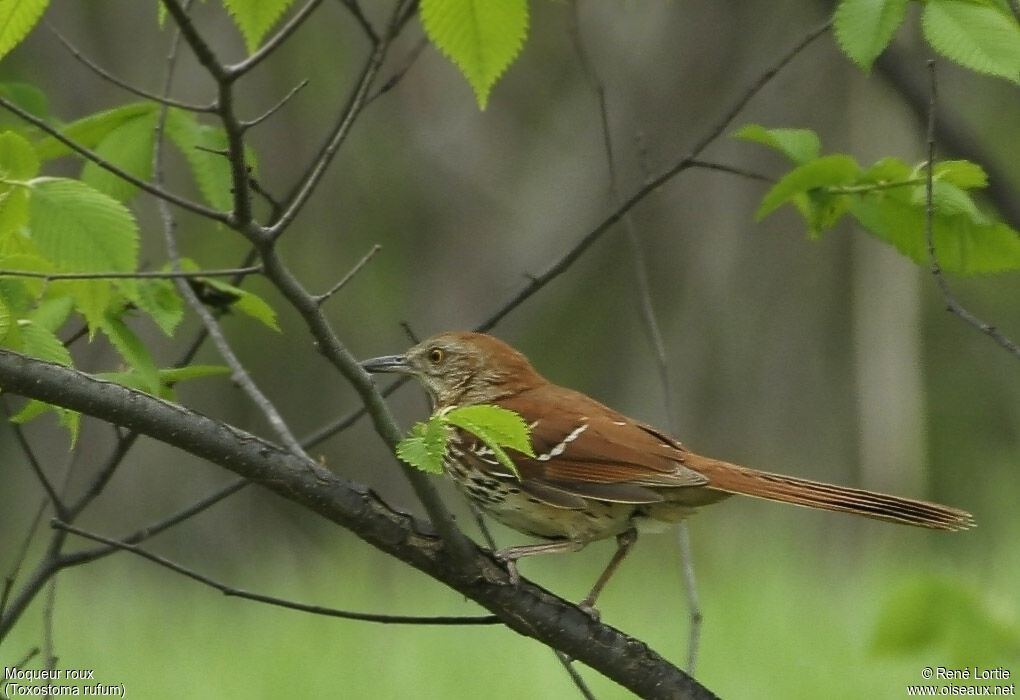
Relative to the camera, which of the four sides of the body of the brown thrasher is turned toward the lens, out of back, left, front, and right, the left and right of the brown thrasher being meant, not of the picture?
left

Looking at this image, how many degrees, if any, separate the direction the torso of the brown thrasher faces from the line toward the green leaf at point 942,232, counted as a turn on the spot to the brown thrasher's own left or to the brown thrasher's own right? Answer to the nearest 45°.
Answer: approximately 135° to the brown thrasher's own left
